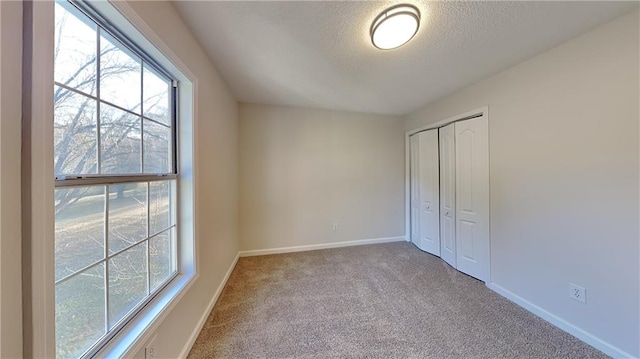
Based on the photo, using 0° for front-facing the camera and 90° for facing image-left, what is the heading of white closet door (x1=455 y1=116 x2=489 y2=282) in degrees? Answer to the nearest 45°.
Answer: approximately 45°

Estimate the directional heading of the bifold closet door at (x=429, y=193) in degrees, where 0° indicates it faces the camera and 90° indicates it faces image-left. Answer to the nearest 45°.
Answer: approximately 45°

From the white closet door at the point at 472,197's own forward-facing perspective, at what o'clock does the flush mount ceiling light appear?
The flush mount ceiling light is roughly at 11 o'clock from the white closet door.

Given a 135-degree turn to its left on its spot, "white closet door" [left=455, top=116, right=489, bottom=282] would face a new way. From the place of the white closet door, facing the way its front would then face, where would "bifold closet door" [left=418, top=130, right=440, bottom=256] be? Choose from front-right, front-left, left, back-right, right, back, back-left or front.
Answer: back-left

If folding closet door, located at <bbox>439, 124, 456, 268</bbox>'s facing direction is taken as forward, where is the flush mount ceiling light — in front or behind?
in front

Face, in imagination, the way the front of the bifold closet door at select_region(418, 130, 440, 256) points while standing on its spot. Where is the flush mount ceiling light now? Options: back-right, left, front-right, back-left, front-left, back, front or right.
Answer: front-left
